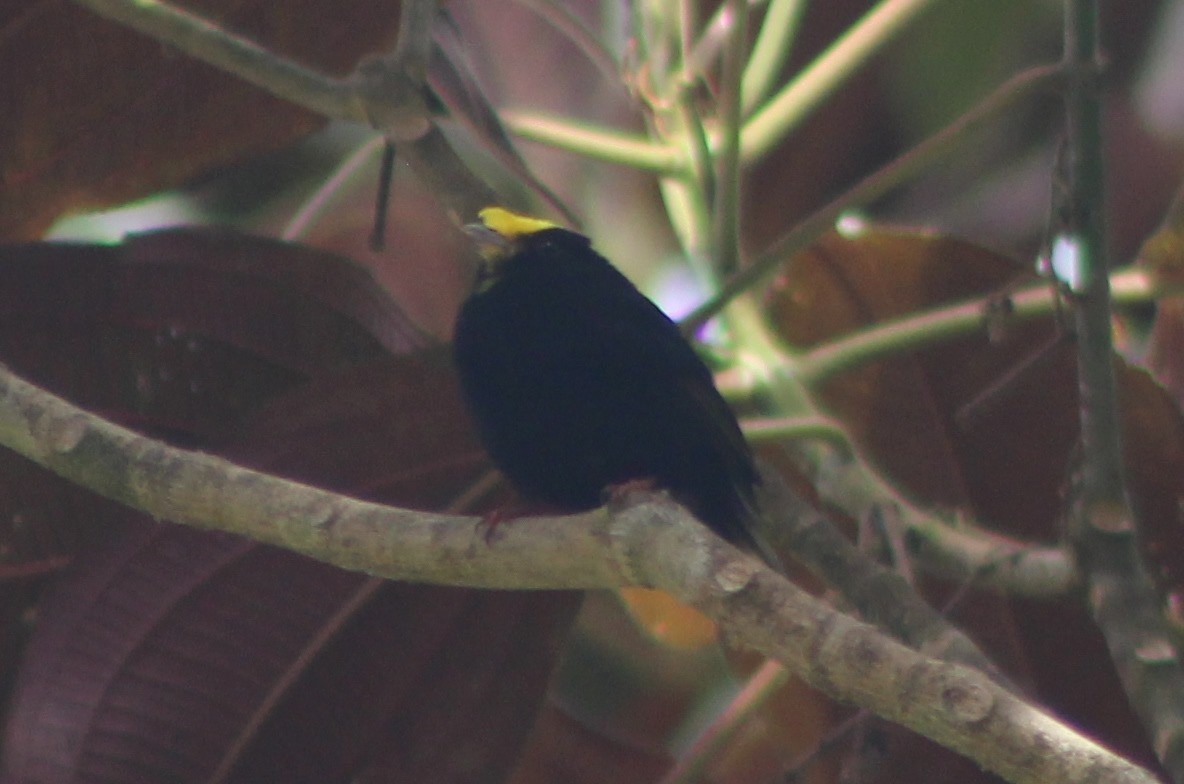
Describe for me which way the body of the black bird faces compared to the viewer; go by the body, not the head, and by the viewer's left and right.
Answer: facing to the left of the viewer

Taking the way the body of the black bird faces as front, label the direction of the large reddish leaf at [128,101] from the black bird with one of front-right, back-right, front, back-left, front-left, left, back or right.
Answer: front
